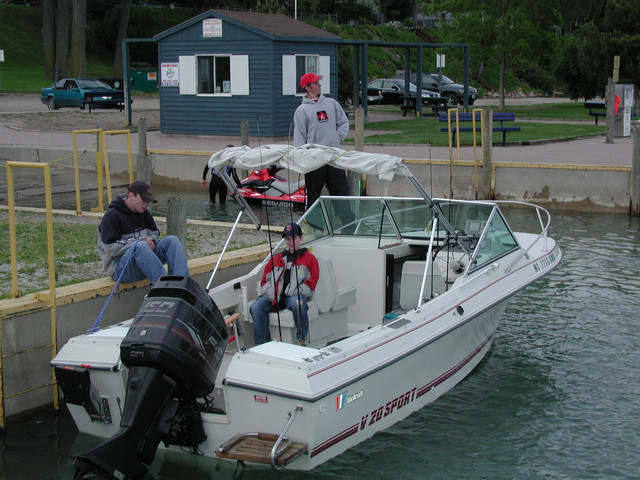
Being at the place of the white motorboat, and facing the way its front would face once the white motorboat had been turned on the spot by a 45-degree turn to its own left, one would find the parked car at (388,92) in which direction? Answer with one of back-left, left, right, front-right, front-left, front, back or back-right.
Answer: front

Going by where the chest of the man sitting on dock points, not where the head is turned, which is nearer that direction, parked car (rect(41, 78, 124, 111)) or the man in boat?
the man in boat

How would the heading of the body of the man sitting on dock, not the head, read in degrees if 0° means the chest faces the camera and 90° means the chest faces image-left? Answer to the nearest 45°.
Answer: approximately 315°

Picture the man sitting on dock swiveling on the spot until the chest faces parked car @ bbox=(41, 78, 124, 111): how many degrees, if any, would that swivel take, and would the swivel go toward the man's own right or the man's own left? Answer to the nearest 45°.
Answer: approximately 135° to the man's own left

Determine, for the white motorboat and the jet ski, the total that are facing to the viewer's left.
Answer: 1

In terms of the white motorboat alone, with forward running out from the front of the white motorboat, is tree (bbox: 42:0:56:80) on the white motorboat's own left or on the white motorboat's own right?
on the white motorboat's own left

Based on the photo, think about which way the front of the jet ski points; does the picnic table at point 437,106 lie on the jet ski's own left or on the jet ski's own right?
on the jet ski's own right

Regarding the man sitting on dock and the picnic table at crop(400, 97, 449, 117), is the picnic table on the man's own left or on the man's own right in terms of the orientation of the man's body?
on the man's own left

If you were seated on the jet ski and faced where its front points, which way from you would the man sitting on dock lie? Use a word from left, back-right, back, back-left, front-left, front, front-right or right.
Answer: left

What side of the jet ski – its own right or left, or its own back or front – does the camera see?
left

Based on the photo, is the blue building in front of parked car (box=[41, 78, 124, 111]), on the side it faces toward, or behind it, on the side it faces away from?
in front

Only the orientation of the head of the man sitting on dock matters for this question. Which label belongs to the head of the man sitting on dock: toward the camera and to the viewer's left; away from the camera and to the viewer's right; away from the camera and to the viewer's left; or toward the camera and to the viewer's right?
toward the camera and to the viewer's right

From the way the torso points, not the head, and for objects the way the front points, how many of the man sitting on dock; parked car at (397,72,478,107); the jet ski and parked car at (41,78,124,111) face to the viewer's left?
1

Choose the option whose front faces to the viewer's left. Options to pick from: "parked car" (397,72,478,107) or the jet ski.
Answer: the jet ski
